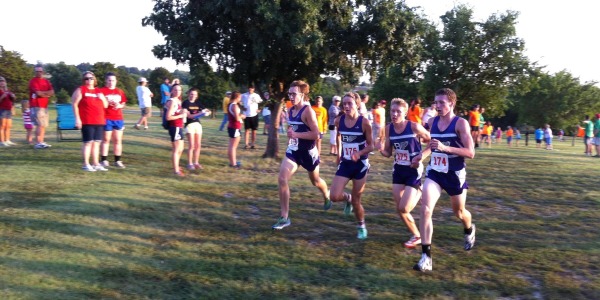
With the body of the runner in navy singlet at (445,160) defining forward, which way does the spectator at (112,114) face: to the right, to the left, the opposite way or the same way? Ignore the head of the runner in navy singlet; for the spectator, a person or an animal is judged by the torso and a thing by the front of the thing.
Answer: to the left

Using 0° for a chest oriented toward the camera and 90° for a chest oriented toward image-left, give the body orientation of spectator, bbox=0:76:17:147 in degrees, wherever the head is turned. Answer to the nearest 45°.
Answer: approximately 315°

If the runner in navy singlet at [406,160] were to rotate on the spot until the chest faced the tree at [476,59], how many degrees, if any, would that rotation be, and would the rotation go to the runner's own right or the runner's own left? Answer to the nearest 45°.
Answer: approximately 135° to the runner's own right

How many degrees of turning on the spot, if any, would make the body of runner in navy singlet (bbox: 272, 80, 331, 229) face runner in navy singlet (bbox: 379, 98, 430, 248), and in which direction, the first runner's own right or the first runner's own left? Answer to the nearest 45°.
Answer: approximately 90° to the first runner's own left

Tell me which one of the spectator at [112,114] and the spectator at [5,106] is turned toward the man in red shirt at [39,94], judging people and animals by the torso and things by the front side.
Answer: the spectator at [5,106]

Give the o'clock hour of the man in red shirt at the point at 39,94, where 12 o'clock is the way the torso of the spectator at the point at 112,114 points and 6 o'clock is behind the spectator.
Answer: The man in red shirt is roughly at 5 o'clock from the spectator.

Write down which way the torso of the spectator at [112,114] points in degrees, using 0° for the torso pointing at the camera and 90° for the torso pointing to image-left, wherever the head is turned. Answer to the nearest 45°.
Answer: approximately 0°
